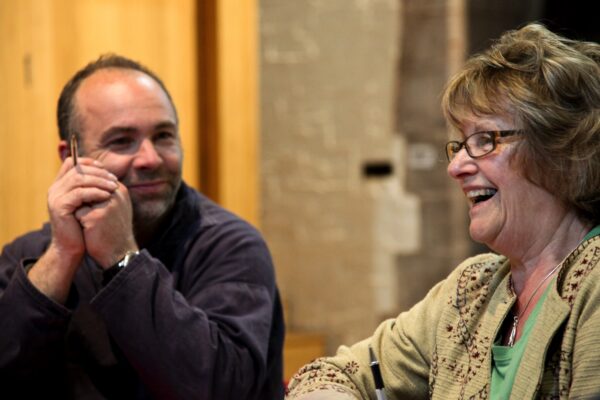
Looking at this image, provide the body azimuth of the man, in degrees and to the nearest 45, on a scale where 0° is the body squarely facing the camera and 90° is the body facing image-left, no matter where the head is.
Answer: approximately 0°

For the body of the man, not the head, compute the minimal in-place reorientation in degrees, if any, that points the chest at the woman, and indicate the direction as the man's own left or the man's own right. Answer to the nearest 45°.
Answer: approximately 45° to the man's own left

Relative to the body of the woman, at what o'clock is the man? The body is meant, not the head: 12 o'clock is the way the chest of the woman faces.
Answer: The man is roughly at 2 o'clock from the woman.

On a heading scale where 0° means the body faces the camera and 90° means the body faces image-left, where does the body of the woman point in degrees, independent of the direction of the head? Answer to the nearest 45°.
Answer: approximately 45°

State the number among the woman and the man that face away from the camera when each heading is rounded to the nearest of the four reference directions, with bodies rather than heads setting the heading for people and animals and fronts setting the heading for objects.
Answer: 0

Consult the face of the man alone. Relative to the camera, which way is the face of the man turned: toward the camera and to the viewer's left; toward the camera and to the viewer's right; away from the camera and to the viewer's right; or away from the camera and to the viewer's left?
toward the camera and to the viewer's right
